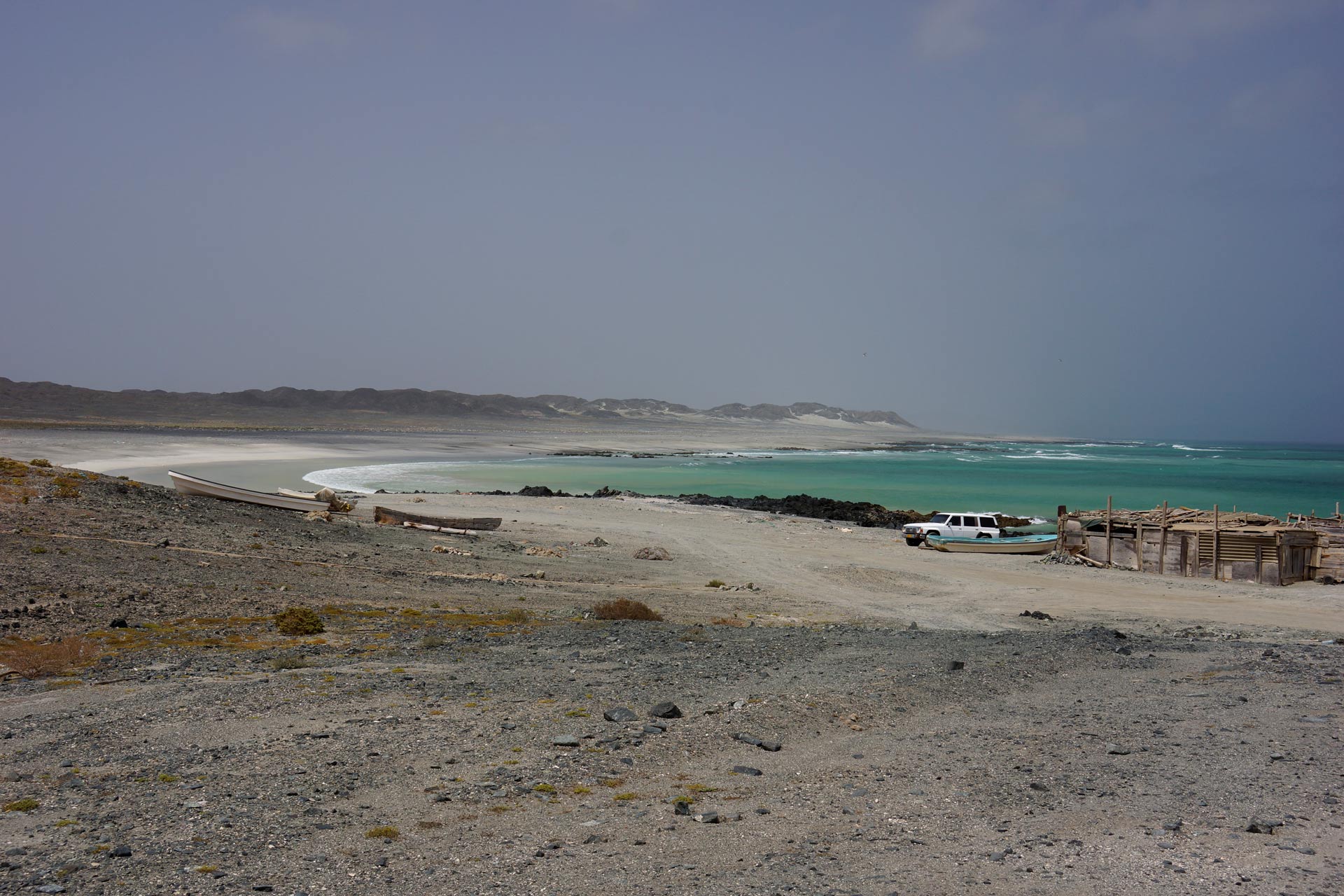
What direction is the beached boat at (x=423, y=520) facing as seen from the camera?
to the viewer's left

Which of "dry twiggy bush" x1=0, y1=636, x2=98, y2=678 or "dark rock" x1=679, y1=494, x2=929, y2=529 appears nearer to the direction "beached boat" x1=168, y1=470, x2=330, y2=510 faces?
the dry twiggy bush

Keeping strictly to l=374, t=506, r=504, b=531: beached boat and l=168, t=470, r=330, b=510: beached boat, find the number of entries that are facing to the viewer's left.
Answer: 2

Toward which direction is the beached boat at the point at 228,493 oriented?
to the viewer's left

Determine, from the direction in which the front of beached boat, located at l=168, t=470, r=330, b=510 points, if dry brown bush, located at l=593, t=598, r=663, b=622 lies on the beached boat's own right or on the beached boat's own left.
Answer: on the beached boat's own left

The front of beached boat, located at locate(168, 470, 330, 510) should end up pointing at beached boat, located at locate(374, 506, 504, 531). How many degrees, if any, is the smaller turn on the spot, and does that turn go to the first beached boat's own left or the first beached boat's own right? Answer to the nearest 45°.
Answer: approximately 180°

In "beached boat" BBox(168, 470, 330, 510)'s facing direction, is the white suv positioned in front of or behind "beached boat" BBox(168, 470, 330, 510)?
behind

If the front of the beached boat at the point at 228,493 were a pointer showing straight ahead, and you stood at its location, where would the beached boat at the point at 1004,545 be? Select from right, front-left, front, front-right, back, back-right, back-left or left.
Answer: back

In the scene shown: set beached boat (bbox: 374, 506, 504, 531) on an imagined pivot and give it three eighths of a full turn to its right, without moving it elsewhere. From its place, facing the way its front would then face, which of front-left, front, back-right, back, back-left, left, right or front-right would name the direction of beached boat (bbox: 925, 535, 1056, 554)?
front-right
